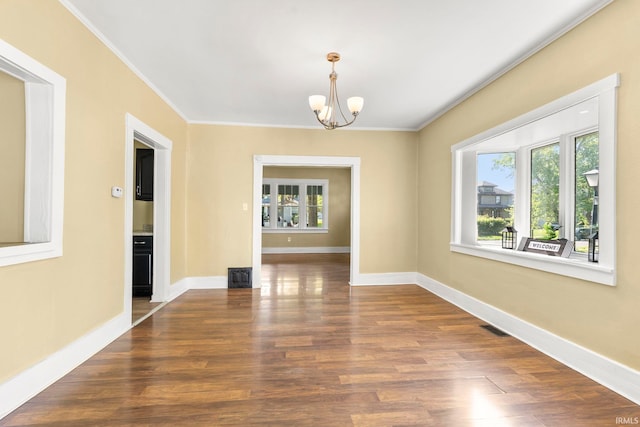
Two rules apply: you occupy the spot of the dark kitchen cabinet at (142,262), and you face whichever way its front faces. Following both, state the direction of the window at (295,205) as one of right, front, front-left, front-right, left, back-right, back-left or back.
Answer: back-left

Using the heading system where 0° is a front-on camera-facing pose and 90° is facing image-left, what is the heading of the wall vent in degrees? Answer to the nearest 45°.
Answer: approximately 0°

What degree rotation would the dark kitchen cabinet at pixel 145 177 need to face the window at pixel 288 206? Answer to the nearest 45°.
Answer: approximately 135° to its left

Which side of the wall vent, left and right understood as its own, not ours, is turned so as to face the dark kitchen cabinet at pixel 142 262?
right

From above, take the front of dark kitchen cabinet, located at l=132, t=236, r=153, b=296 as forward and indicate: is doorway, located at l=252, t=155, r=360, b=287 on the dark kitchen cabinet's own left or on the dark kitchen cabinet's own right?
on the dark kitchen cabinet's own left

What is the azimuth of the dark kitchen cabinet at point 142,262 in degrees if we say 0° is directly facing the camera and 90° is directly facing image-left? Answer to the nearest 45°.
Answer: approximately 0°

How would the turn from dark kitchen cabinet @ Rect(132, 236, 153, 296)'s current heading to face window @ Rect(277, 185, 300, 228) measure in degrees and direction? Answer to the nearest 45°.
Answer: approximately 135° to its left

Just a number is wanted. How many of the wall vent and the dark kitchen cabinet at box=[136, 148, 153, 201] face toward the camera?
2
